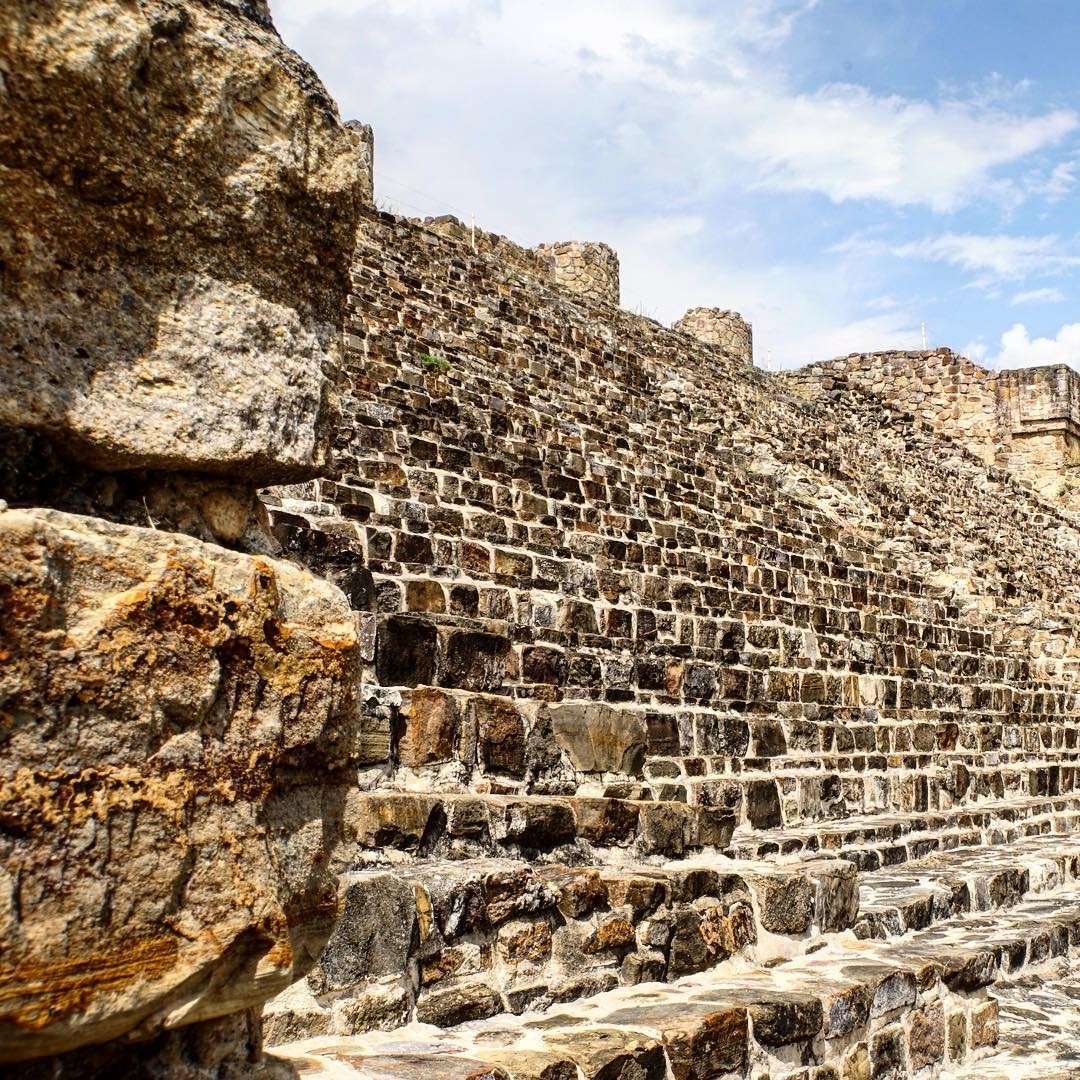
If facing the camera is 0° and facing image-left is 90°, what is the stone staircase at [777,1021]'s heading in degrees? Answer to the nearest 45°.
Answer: approximately 315°

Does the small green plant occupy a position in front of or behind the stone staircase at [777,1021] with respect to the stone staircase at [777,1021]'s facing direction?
behind

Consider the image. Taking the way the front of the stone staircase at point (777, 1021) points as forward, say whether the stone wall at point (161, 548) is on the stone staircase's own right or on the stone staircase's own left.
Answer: on the stone staircase's own right

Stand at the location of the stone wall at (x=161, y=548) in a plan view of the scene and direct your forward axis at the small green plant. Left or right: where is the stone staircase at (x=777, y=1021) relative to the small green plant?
right
